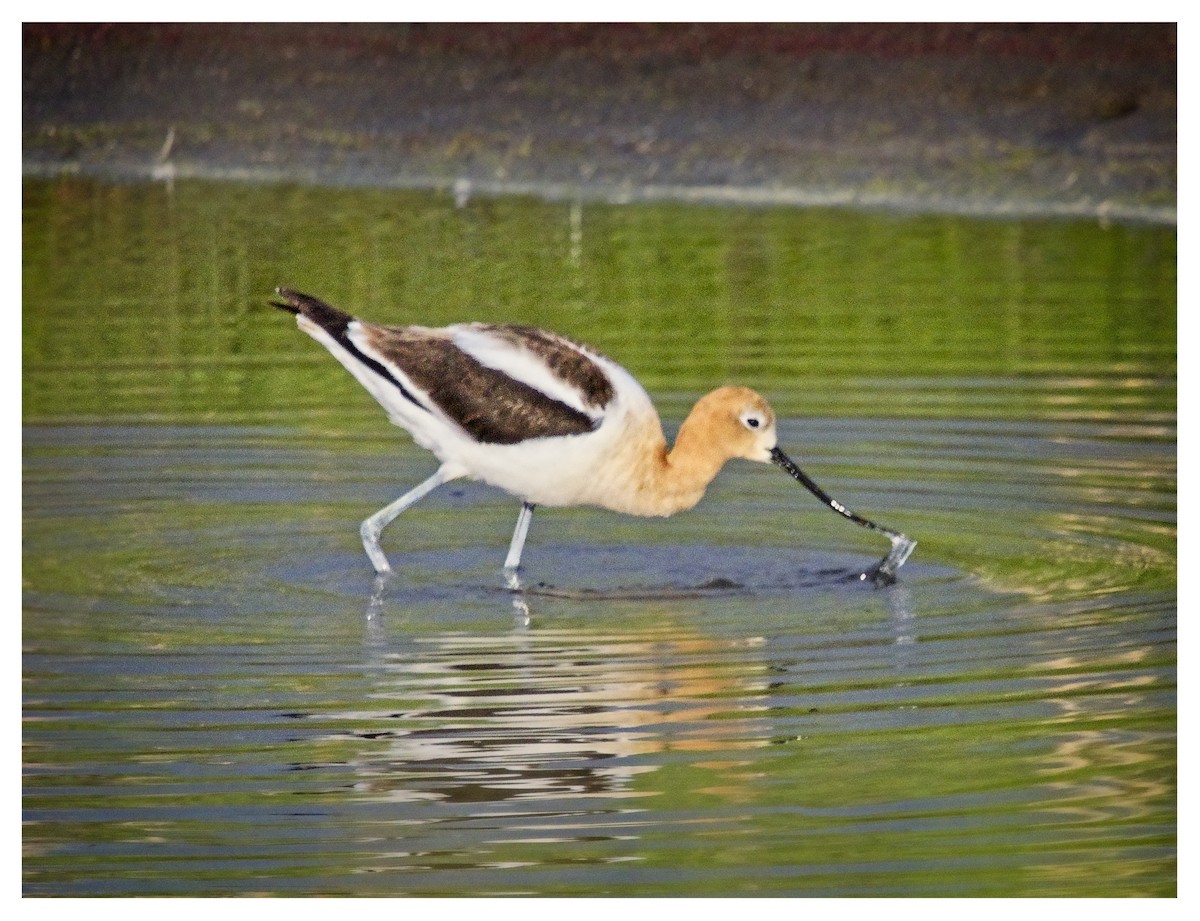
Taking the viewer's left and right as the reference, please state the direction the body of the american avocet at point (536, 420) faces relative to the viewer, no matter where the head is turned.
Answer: facing to the right of the viewer
